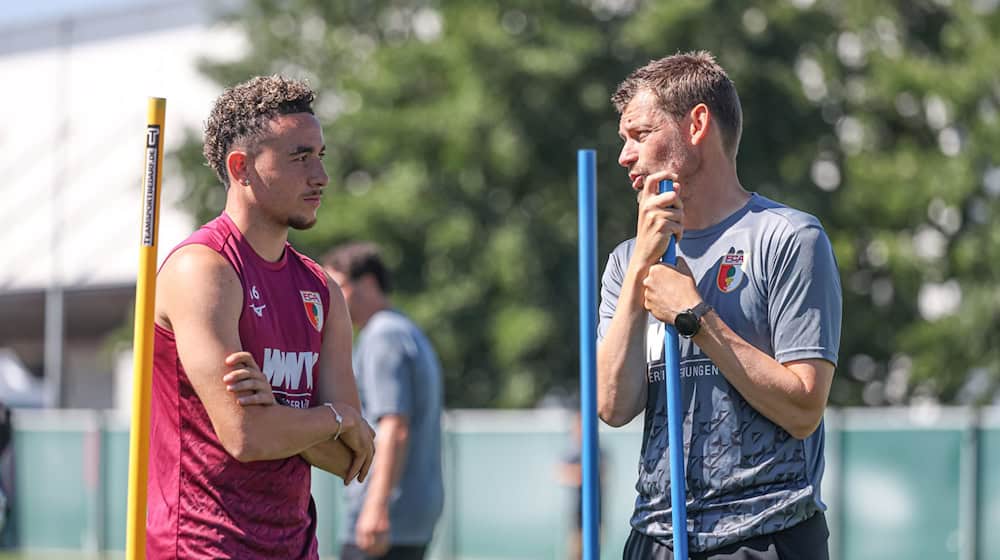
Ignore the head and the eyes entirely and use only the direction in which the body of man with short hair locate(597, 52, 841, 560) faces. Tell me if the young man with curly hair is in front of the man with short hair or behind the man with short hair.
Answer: in front

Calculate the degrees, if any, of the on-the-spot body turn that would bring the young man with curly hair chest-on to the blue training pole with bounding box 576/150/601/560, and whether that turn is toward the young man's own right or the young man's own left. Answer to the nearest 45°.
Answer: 0° — they already face it

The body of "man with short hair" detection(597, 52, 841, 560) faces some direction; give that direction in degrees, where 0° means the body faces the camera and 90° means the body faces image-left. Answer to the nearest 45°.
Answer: approximately 45°

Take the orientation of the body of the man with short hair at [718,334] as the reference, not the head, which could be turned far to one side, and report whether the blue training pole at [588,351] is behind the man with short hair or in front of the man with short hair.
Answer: in front

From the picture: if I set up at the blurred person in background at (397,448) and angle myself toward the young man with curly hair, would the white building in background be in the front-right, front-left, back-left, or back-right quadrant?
back-right

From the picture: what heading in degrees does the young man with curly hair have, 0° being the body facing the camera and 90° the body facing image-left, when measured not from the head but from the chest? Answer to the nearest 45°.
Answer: approximately 315°

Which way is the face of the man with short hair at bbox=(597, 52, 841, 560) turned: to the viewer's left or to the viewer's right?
to the viewer's left

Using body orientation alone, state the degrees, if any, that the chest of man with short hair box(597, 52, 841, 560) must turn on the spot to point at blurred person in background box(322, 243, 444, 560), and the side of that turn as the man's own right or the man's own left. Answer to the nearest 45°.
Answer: approximately 90° to the man's own right

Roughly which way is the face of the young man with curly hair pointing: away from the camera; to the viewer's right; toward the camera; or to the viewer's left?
to the viewer's right

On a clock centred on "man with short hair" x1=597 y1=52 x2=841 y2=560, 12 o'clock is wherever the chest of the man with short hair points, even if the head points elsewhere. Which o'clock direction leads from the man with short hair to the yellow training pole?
The yellow training pole is roughly at 1 o'clock from the man with short hair.

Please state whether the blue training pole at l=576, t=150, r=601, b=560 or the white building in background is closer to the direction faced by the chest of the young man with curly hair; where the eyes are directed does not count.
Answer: the blue training pole

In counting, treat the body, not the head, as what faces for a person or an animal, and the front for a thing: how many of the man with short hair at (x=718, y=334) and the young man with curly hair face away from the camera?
0

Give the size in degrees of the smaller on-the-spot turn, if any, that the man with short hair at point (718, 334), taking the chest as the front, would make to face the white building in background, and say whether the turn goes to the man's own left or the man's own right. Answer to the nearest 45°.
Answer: approximately 90° to the man's own right

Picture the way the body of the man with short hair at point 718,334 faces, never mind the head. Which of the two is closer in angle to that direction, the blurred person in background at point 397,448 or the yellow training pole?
the yellow training pole
